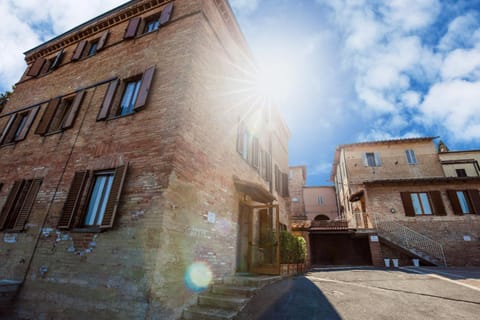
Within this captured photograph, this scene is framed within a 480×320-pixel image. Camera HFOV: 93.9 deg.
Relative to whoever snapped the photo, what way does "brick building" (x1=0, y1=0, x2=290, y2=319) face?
facing the viewer and to the right of the viewer

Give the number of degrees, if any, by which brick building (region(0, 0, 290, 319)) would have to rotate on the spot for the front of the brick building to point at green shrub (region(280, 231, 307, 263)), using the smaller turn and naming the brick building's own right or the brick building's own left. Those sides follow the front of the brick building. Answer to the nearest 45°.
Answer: approximately 45° to the brick building's own left
